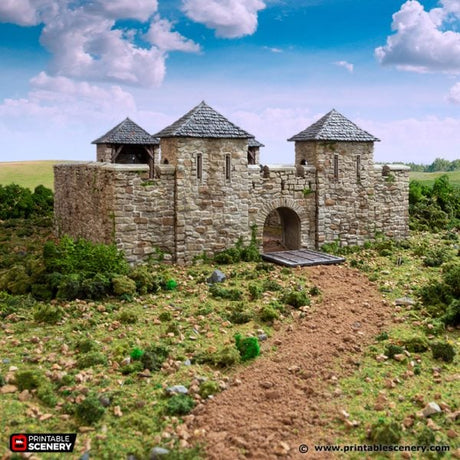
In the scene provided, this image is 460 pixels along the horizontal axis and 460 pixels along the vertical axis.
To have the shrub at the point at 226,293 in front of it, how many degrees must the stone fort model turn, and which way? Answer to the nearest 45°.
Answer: approximately 45° to its right

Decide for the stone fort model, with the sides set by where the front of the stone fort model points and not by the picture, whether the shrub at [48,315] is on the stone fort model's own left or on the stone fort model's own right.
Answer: on the stone fort model's own right

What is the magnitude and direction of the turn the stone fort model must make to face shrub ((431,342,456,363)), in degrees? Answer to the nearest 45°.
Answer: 0° — it already faces it

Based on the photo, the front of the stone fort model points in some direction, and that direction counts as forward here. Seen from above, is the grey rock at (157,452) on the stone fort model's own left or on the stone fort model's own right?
on the stone fort model's own right

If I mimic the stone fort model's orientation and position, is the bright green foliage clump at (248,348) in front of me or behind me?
in front

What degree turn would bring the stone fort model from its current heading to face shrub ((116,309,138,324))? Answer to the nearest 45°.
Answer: approximately 45° to its right

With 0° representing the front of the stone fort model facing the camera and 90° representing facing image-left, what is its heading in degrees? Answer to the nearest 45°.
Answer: approximately 315°

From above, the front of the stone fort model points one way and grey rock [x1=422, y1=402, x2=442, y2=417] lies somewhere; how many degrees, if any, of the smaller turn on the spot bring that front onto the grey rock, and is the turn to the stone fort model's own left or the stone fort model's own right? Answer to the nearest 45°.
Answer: approximately 45° to the stone fort model's own right

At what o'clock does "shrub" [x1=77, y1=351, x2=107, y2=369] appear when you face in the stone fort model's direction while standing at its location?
The shrub is roughly at 2 o'clock from the stone fort model.

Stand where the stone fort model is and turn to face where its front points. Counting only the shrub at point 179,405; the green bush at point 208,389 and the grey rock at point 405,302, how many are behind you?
0

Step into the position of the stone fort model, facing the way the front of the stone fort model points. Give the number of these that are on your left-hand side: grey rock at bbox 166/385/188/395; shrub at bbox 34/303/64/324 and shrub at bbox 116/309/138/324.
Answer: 0

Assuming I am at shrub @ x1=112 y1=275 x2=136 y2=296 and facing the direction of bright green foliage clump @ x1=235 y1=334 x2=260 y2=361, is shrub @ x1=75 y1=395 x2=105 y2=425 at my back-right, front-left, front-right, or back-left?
front-right

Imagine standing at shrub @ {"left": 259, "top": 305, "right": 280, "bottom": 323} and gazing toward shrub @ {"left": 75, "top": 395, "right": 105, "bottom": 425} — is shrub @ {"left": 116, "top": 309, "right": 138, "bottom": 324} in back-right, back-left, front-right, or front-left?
front-right

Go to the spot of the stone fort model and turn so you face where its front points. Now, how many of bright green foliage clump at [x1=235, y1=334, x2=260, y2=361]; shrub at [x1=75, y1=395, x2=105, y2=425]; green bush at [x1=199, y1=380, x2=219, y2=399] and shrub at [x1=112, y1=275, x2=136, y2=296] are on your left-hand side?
0

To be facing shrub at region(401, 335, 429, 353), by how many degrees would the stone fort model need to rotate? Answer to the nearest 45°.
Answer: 0° — it already faces it
